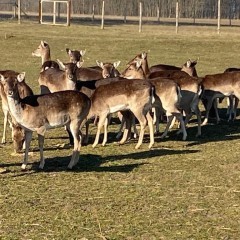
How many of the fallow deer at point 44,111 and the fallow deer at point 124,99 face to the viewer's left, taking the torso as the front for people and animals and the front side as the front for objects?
2

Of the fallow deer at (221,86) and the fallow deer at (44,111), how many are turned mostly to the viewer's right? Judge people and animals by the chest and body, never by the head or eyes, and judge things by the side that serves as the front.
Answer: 1

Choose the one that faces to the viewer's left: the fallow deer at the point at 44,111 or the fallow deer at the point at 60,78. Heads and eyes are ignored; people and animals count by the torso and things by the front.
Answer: the fallow deer at the point at 44,111

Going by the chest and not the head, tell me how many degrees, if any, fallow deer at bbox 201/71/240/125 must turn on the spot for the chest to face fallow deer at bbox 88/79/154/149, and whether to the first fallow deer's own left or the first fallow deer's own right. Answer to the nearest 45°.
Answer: approximately 135° to the first fallow deer's own right

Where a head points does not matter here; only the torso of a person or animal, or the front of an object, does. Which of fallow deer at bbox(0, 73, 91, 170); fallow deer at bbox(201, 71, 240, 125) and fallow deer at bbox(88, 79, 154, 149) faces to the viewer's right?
fallow deer at bbox(201, 71, 240, 125)

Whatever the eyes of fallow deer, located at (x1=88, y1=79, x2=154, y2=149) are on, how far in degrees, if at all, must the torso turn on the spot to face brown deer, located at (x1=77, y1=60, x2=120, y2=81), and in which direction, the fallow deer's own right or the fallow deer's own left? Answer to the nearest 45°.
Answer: approximately 90° to the fallow deer's own right

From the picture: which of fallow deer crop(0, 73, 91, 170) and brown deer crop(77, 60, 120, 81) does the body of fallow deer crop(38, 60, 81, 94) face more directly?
the fallow deer

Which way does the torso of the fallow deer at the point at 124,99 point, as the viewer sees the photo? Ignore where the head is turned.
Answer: to the viewer's left

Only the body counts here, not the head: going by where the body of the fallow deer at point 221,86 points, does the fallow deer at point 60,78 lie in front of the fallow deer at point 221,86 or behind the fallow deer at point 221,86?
behind

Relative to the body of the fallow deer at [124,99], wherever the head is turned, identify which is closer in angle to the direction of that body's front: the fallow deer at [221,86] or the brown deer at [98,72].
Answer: the brown deer

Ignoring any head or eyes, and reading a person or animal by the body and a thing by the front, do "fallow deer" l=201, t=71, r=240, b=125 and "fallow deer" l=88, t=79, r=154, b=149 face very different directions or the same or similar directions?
very different directions

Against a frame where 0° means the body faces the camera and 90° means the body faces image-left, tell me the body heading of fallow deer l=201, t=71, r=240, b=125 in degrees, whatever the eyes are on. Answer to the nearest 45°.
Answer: approximately 270°

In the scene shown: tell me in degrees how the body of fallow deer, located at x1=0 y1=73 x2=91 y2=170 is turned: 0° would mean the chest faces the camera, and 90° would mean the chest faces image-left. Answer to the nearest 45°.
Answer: approximately 90°

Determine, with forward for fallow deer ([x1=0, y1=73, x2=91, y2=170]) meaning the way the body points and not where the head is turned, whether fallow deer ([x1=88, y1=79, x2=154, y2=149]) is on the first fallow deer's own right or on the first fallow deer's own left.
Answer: on the first fallow deer's own right
